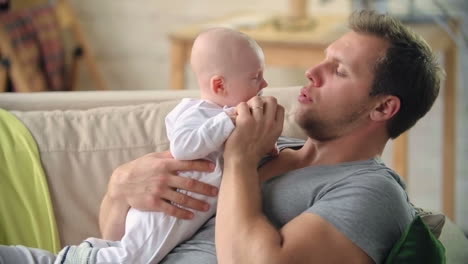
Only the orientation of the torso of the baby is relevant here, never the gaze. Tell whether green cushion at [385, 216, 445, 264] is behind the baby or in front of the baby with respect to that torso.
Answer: in front

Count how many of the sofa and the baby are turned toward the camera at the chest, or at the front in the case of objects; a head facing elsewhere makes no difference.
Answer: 1

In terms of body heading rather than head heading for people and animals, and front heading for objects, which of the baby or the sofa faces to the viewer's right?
the baby

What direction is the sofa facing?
toward the camera

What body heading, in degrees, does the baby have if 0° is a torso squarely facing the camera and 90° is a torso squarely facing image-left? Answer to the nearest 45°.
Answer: approximately 270°

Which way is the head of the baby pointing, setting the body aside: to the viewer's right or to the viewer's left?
to the viewer's right

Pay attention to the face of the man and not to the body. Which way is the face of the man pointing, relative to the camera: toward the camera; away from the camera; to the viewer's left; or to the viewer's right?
to the viewer's left

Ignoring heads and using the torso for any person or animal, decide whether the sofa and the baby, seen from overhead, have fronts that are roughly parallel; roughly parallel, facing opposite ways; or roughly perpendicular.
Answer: roughly perpendicular
